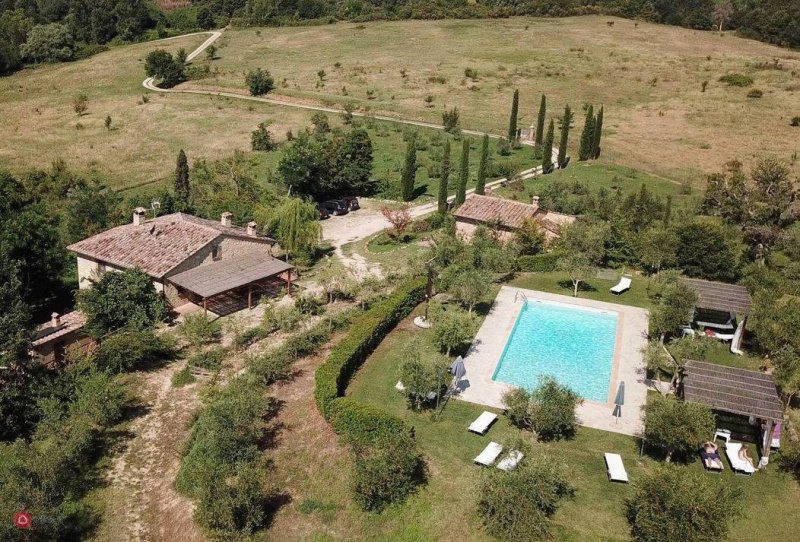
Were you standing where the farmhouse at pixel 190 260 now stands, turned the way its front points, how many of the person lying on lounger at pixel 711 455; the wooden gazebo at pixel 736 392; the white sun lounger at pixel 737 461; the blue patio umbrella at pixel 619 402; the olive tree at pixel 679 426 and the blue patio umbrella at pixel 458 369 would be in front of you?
6

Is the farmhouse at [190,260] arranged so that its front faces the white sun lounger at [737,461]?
yes

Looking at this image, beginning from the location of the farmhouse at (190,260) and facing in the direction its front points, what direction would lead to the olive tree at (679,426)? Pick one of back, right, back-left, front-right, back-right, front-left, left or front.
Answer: front

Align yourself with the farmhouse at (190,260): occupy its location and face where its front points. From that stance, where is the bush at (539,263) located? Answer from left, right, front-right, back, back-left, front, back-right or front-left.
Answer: front-left

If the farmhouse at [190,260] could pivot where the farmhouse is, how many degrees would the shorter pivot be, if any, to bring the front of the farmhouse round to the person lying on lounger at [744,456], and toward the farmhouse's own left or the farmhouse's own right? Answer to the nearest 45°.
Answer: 0° — it already faces them

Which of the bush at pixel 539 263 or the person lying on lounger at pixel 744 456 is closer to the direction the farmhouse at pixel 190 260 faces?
the person lying on lounger

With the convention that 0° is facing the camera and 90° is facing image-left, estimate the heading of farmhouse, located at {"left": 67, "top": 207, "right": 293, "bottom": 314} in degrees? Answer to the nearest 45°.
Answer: approximately 315°

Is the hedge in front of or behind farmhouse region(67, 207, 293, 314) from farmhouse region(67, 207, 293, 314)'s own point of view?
in front

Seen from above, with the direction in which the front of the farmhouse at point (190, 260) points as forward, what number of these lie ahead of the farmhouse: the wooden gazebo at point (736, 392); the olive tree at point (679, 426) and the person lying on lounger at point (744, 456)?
3

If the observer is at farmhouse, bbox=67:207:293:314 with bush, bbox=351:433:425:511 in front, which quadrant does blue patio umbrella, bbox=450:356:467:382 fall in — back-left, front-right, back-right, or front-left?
front-left

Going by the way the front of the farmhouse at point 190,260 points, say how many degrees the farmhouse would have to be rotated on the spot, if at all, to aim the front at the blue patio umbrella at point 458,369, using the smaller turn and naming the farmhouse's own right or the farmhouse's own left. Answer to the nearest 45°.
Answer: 0° — it already faces it

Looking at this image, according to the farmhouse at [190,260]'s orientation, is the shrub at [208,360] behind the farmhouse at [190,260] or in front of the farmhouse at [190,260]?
in front

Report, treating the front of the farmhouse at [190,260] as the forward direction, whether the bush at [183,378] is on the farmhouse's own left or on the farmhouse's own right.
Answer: on the farmhouse's own right

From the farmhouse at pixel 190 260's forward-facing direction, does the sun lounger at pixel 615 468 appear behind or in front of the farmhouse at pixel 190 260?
in front

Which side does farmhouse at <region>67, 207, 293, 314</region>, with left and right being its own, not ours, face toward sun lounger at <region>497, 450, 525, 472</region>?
front

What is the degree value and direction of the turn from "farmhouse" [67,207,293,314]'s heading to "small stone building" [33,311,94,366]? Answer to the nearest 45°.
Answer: approximately 90° to its right
